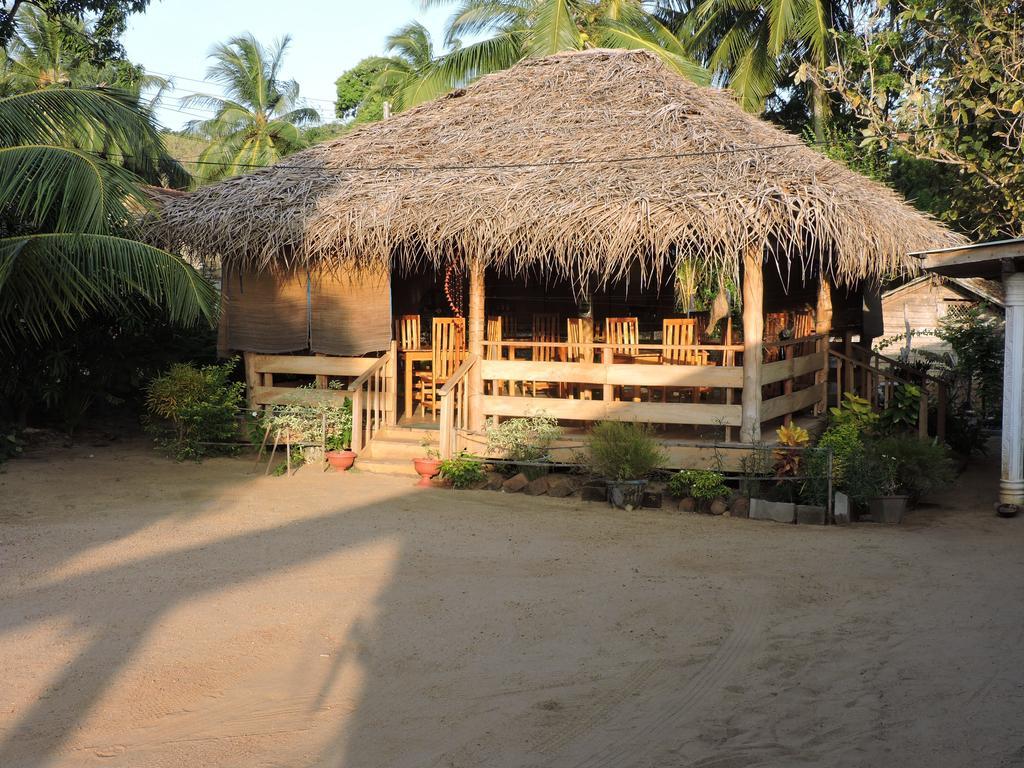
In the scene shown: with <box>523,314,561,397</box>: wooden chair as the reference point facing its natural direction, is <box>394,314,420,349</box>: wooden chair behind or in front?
in front

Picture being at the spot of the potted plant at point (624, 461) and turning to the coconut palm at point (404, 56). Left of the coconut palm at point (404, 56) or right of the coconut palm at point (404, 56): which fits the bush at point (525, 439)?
left
